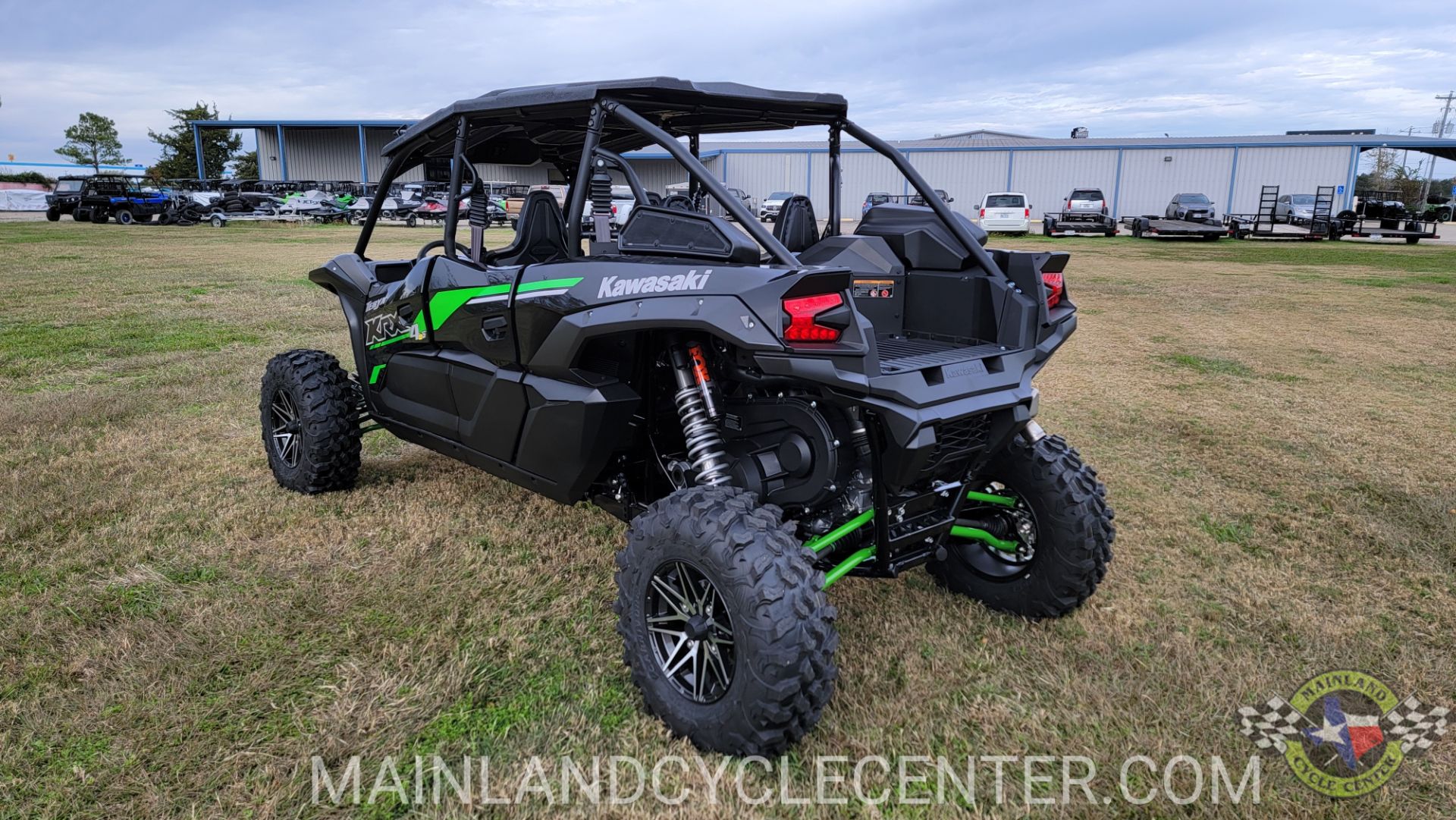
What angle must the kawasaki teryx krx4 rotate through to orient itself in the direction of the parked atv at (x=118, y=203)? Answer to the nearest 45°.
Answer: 0° — it already faces it

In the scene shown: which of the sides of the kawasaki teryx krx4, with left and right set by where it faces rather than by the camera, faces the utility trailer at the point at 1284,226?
right

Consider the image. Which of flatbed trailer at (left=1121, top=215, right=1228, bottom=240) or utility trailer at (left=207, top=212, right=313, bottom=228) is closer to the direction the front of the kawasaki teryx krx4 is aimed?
the utility trailer

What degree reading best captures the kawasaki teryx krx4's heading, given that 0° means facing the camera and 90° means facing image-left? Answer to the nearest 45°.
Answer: approximately 135°

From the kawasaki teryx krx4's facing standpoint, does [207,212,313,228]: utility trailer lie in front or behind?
in front

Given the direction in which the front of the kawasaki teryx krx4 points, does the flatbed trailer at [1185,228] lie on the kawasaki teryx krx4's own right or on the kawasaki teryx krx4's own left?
on the kawasaki teryx krx4's own right

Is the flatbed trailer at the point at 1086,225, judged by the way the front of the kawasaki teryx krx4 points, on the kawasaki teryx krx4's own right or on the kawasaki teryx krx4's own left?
on the kawasaki teryx krx4's own right

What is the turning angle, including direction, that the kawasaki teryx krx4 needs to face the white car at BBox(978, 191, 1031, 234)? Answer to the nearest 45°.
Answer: approximately 45° to its right

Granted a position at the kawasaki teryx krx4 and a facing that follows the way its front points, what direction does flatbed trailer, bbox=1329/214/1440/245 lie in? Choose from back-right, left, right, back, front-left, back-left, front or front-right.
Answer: right
